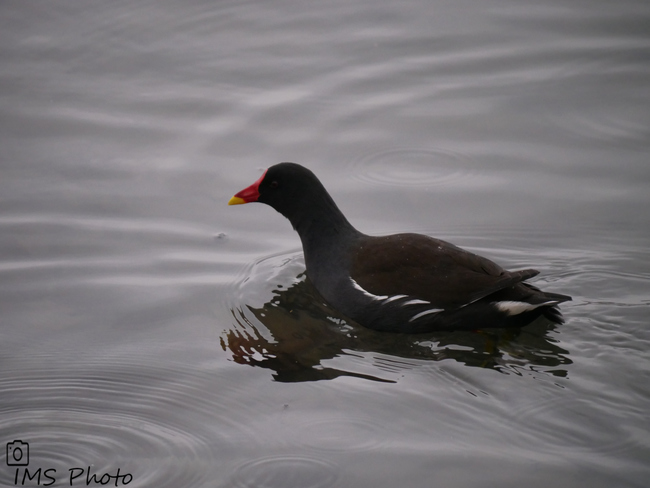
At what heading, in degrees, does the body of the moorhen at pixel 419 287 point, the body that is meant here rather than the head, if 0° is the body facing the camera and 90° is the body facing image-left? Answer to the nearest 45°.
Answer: approximately 90°
